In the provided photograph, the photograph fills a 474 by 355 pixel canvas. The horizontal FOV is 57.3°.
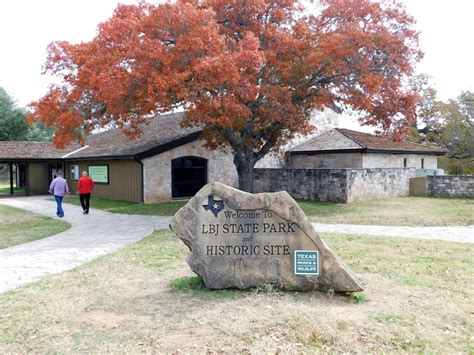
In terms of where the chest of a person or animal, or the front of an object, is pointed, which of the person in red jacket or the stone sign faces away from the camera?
the person in red jacket

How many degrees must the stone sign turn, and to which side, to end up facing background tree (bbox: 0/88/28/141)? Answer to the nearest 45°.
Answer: approximately 135° to its right

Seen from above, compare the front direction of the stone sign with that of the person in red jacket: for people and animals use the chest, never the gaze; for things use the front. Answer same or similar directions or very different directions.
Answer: very different directions

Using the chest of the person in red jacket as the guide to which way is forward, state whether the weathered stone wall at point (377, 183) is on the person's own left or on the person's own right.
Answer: on the person's own right

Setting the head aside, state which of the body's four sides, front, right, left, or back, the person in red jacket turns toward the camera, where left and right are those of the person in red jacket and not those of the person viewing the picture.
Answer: back

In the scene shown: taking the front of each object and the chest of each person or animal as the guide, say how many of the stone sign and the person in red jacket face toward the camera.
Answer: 1

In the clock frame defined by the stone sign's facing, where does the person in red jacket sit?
The person in red jacket is roughly at 5 o'clock from the stone sign.

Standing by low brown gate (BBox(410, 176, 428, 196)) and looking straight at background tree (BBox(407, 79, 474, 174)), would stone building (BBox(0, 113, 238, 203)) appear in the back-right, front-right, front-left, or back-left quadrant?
back-left

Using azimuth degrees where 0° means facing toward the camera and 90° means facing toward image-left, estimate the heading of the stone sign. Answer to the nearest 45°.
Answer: approximately 0°

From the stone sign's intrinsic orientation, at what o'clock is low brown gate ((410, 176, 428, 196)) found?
The low brown gate is roughly at 7 o'clock from the stone sign.

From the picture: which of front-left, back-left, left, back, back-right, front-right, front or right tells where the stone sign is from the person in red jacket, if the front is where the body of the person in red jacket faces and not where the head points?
back

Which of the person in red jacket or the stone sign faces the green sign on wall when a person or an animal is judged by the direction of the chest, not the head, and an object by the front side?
the person in red jacket
